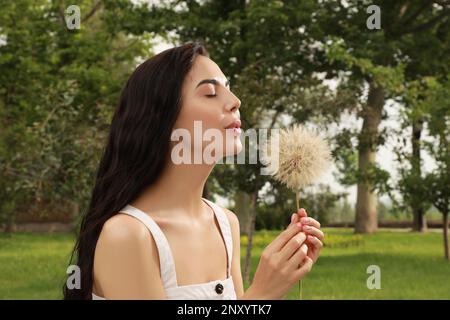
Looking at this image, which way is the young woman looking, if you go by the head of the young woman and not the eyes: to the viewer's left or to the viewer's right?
to the viewer's right

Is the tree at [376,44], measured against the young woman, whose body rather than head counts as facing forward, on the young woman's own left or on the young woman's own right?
on the young woman's own left

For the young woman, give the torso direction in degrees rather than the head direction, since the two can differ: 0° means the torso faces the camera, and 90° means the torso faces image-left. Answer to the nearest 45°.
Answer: approximately 315°
